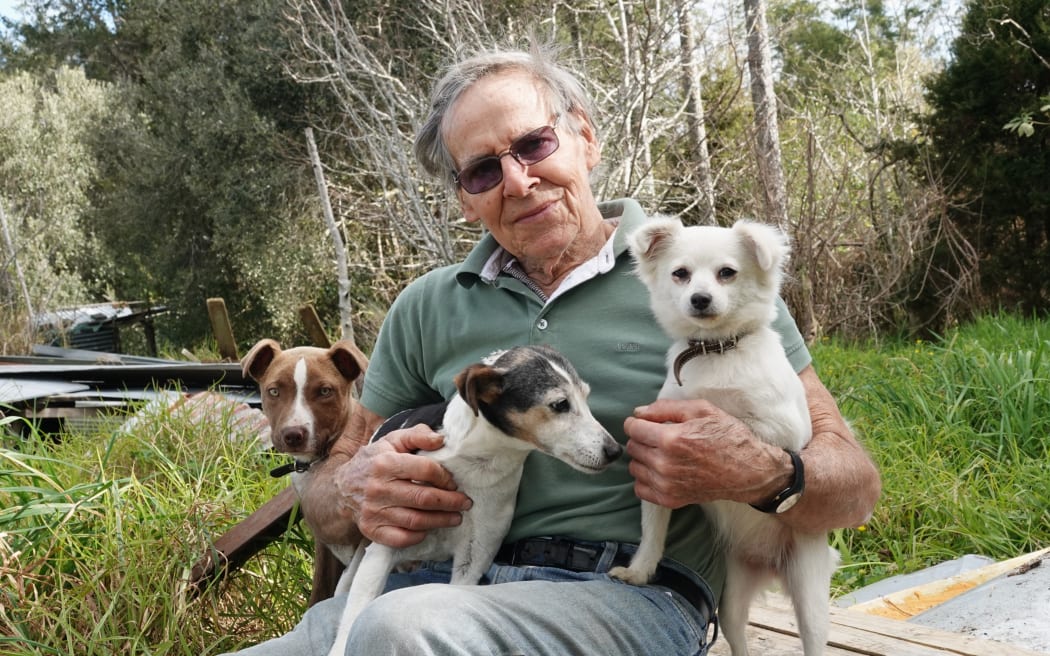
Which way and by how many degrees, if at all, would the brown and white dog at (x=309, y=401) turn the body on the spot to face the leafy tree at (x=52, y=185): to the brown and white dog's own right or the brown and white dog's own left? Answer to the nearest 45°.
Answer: approximately 180°

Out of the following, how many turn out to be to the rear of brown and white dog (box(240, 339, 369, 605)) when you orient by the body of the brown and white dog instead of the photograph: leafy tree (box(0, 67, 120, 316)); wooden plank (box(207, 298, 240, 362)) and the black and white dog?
2

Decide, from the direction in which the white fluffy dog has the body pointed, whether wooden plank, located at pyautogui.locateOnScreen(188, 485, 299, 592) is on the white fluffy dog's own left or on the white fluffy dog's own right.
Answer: on the white fluffy dog's own right

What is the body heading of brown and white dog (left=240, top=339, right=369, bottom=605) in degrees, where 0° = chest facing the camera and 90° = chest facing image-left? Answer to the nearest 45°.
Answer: approximately 0°

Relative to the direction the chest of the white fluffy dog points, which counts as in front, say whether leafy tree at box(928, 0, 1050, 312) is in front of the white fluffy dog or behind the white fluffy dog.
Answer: behind

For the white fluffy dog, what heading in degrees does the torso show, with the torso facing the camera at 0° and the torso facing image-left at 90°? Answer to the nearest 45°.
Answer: approximately 45°

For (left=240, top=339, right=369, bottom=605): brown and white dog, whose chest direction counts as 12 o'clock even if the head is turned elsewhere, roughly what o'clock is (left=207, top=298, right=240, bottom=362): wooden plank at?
The wooden plank is roughly at 6 o'clock from the brown and white dog.

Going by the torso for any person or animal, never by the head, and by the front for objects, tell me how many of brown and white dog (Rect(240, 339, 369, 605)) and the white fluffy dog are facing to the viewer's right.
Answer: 0
